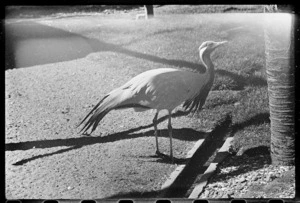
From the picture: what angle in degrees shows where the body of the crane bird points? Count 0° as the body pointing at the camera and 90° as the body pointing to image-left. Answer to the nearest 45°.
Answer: approximately 270°

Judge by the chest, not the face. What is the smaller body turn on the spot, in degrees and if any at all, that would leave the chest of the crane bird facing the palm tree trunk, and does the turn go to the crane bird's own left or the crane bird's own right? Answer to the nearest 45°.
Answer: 0° — it already faces it
